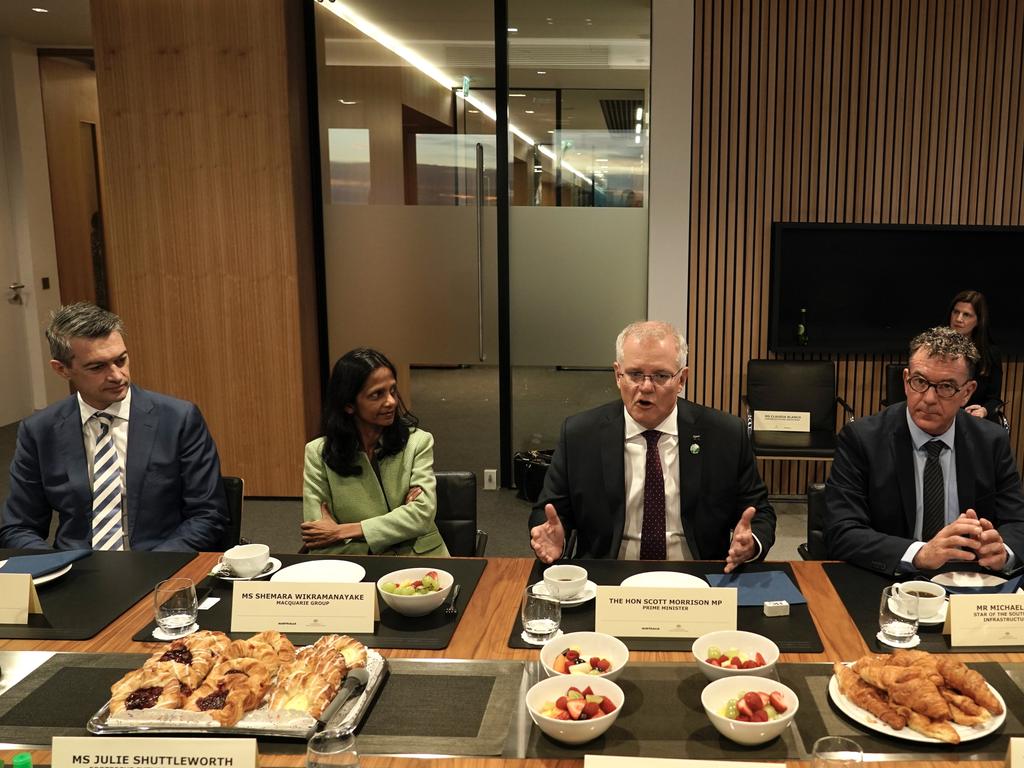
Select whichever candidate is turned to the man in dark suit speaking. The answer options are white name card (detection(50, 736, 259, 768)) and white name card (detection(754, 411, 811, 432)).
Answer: white name card (detection(754, 411, 811, 432))

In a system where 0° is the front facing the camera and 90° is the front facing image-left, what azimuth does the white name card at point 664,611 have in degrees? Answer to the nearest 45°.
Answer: approximately 0°

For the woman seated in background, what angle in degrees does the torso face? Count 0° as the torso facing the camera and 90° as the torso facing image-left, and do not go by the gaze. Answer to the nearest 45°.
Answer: approximately 45°

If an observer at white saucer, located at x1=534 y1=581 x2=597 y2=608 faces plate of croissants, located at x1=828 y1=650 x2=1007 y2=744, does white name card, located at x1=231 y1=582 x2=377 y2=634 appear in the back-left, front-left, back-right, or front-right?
back-right

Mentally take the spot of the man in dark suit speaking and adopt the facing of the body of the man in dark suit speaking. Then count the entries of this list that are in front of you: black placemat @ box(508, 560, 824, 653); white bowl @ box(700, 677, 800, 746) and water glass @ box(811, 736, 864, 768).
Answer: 3

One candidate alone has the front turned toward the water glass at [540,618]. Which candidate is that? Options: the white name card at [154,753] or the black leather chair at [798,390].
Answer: the black leather chair
